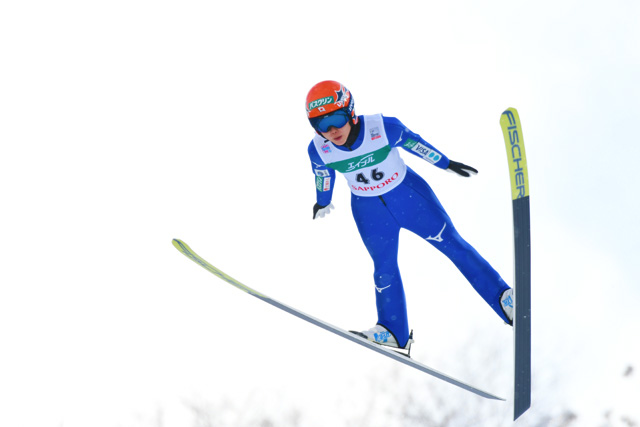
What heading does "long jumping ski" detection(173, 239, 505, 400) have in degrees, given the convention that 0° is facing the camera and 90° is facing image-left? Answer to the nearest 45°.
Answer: approximately 90°

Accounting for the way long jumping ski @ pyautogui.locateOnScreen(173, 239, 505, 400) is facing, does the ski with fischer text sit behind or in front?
behind
